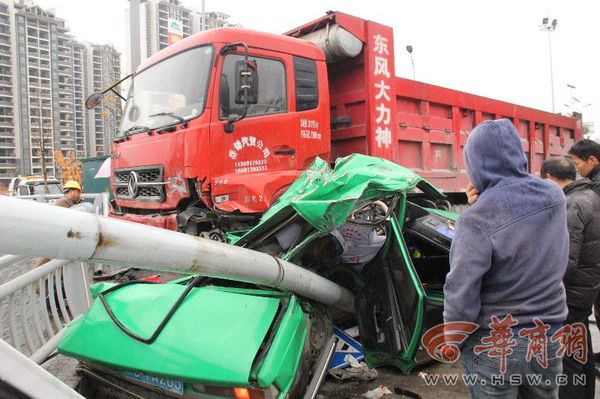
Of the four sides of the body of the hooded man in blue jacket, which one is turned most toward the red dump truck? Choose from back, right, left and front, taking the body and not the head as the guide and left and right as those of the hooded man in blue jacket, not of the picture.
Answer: front

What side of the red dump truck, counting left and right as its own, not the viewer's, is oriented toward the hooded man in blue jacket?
left

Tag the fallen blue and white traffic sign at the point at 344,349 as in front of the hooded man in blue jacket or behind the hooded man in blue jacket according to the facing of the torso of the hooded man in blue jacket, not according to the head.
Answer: in front

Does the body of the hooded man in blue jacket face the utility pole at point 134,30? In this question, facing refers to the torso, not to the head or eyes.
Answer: yes

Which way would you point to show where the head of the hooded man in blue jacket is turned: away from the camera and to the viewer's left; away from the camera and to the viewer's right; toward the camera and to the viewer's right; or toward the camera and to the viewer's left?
away from the camera and to the viewer's left

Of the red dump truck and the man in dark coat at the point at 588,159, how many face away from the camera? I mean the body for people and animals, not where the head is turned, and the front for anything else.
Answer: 0

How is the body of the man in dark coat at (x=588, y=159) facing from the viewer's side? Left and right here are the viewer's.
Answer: facing to the left of the viewer

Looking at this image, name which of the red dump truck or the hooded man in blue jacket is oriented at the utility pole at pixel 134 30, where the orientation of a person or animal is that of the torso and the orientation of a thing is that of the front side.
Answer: the hooded man in blue jacket

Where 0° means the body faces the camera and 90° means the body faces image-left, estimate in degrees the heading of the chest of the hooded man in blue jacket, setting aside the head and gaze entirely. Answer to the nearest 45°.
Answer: approximately 135°

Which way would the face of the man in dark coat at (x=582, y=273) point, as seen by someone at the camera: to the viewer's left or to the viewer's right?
to the viewer's left

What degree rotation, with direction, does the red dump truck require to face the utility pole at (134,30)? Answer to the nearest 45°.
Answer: approximately 90° to its right

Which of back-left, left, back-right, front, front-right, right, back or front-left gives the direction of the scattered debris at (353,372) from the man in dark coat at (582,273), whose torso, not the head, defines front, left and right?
front-left

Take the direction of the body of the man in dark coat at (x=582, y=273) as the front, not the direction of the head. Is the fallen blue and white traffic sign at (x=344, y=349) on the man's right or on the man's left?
on the man's left

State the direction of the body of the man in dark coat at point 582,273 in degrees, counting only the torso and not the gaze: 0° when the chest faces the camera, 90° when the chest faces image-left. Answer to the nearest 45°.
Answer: approximately 135°
